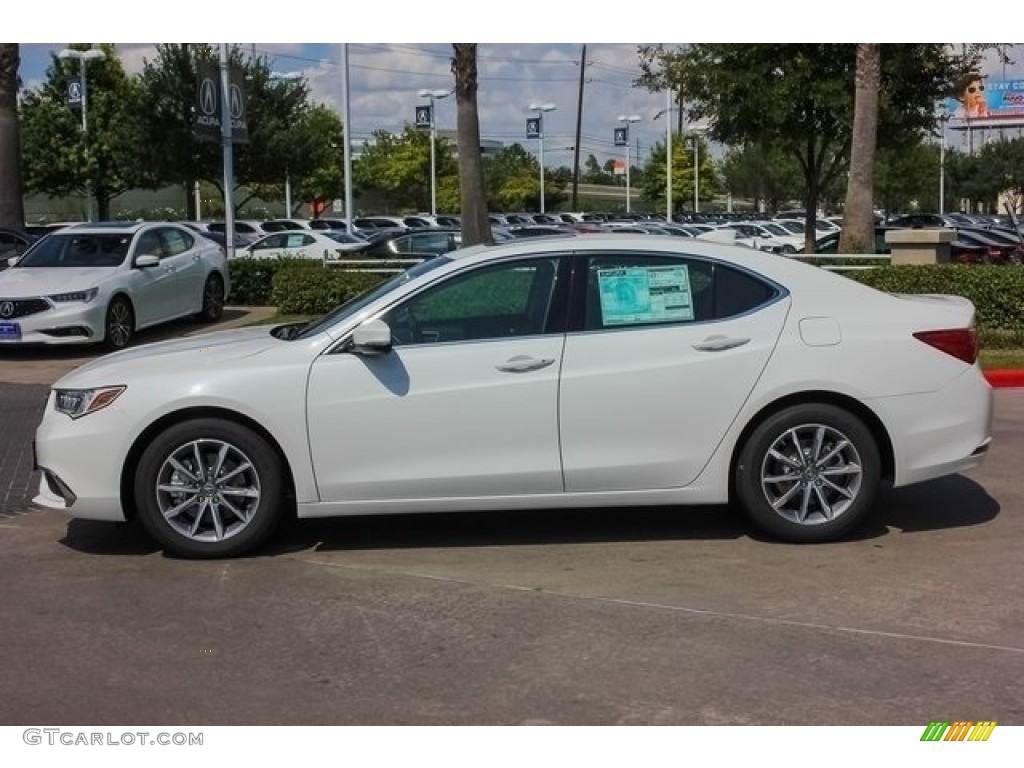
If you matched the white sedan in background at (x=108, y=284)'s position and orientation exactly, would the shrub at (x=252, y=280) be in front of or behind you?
behind

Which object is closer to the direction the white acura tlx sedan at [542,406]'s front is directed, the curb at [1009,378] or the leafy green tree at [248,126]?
the leafy green tree

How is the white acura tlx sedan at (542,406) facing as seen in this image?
to the viewer's left

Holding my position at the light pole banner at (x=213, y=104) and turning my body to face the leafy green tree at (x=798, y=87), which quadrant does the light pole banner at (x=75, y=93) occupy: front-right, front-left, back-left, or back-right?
back-left

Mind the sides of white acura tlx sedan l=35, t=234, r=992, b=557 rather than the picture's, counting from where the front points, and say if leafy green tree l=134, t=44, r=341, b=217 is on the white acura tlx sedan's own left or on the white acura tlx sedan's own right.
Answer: on the white acura tlx sedan's own right

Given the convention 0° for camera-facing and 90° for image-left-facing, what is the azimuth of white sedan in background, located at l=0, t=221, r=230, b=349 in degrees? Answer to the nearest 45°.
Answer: approximately 45°
